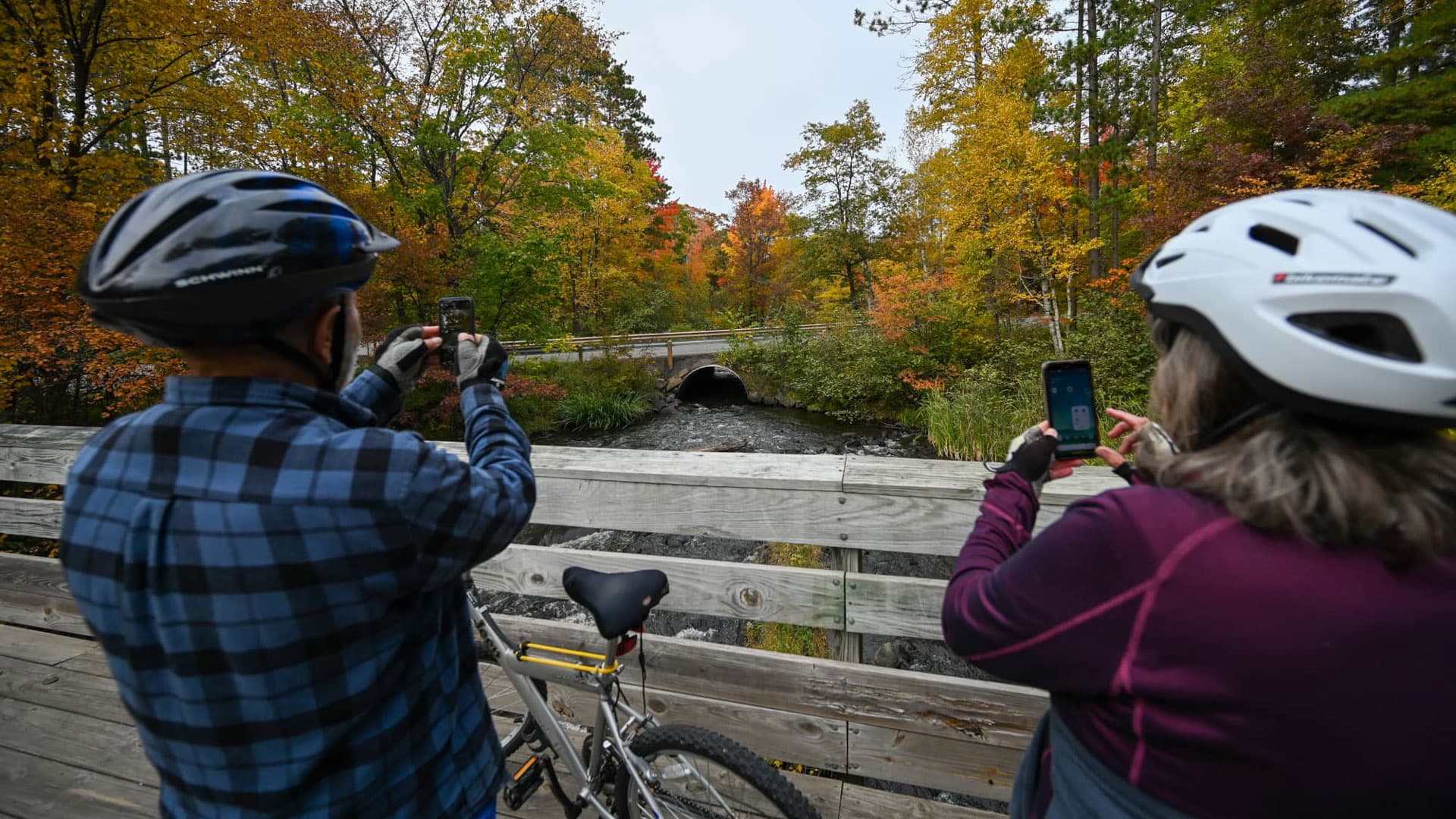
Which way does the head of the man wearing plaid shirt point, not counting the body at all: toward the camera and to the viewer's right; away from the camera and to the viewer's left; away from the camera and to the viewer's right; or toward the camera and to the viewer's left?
away from the camera and to the viewer's right

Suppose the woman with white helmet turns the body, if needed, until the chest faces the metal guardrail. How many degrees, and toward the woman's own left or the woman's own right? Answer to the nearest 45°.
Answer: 0° — they already face it

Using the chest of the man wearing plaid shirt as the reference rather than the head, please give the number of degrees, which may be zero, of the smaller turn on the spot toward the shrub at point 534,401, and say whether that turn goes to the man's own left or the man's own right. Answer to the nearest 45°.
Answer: approximately 45° to the man's own left

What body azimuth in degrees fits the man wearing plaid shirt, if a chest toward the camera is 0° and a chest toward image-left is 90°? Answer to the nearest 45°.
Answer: approximately 225°

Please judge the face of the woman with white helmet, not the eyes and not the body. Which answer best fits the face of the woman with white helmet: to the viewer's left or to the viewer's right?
to the viewer's left

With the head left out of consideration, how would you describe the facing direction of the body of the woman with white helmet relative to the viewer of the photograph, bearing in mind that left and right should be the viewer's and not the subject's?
facing away from the viewer and to the left of the viewer
